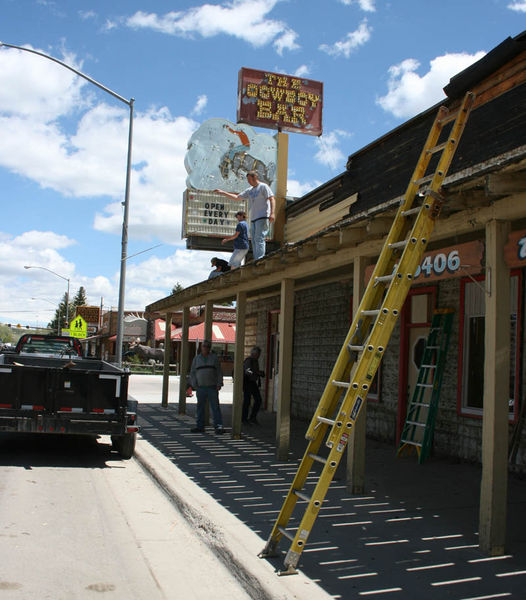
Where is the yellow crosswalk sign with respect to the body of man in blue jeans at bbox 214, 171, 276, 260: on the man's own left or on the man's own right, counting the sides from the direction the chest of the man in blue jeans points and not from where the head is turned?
on the man's own right

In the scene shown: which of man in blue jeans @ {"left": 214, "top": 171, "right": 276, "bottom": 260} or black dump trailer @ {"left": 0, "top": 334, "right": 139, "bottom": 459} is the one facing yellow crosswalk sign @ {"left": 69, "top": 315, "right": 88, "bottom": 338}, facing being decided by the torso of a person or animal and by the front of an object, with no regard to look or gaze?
the black dump trailer

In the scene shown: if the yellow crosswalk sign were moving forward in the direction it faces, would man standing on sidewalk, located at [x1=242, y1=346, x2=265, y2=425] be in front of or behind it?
in front

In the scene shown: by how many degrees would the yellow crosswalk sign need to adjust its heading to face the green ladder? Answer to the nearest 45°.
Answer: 0° — it already faces it

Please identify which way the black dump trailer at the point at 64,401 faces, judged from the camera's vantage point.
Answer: facing away from the viewer

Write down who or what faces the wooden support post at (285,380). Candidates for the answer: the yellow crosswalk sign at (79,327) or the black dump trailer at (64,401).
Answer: the yellow crosswalk sign

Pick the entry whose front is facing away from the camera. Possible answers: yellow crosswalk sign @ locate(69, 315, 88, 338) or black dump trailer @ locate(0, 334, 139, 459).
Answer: the black dump trailer

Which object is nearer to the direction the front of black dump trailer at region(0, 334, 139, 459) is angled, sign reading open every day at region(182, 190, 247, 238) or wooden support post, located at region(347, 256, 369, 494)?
the sign reading open every day

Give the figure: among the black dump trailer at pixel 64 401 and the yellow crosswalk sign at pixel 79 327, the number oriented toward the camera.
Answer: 1

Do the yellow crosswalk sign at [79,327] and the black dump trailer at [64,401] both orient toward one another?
yes

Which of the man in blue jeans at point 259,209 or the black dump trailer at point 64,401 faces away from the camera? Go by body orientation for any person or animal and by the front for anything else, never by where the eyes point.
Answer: the black dump trailer

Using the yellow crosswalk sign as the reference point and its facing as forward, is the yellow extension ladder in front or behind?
in front

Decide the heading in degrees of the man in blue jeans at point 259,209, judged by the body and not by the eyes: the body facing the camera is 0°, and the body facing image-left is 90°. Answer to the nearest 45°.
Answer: approximately 45°

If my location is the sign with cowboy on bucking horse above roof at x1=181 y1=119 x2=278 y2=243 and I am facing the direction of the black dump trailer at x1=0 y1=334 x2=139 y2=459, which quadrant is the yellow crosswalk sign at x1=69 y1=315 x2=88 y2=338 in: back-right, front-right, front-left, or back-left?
back-right
